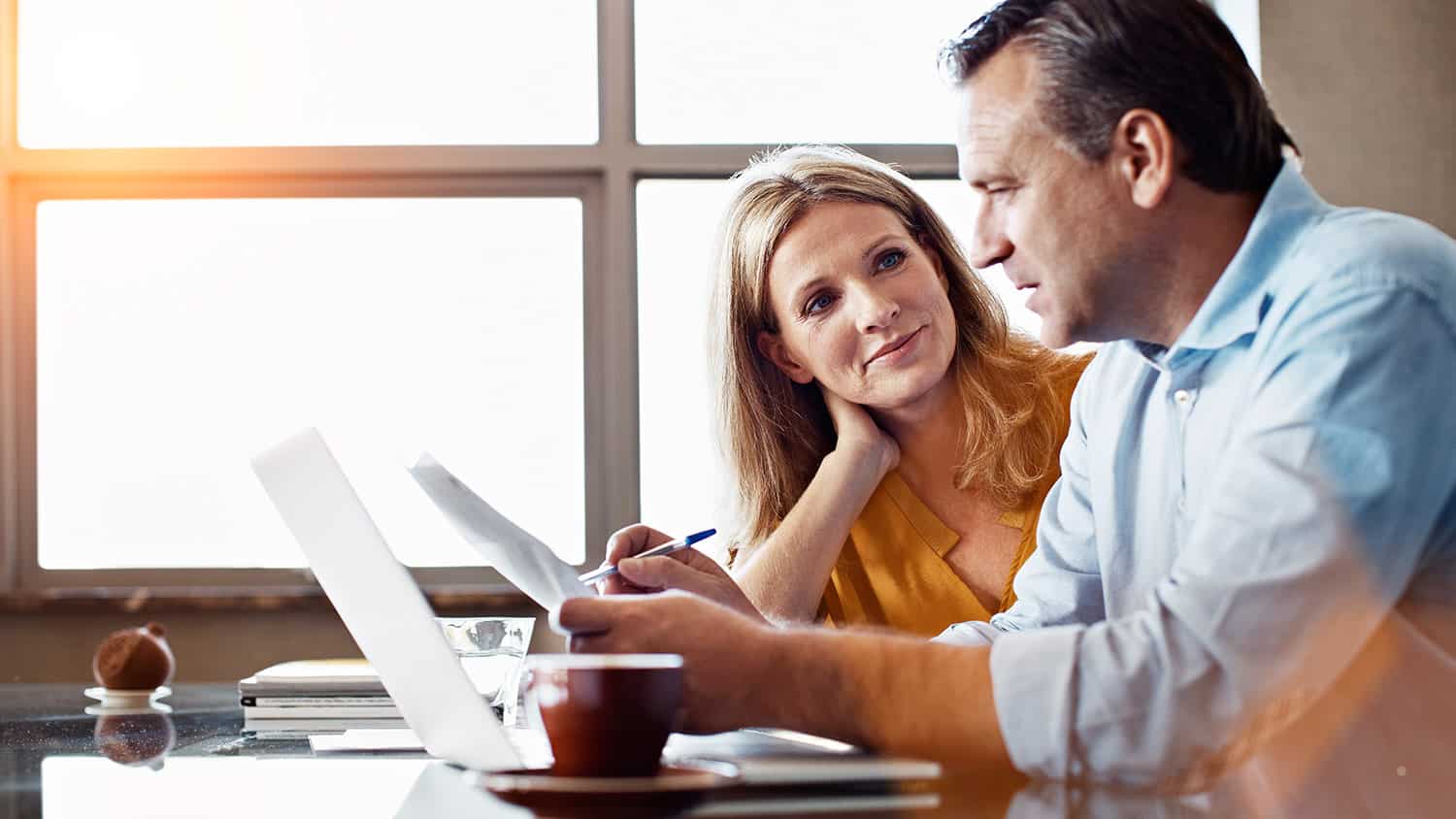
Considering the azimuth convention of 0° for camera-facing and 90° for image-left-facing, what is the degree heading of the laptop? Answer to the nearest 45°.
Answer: approximately 270°

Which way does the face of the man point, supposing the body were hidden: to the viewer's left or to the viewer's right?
to the viewer's left

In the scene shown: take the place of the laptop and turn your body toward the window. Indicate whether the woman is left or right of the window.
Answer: right

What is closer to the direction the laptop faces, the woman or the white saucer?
the woman

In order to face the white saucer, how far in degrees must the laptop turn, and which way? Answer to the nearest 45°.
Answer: approximately 135° to its left

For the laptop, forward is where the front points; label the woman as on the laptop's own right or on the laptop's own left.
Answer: on the laptop's own left

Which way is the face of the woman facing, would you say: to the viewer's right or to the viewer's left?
to the viewer's right

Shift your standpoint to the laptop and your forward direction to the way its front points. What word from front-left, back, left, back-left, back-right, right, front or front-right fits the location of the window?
left
